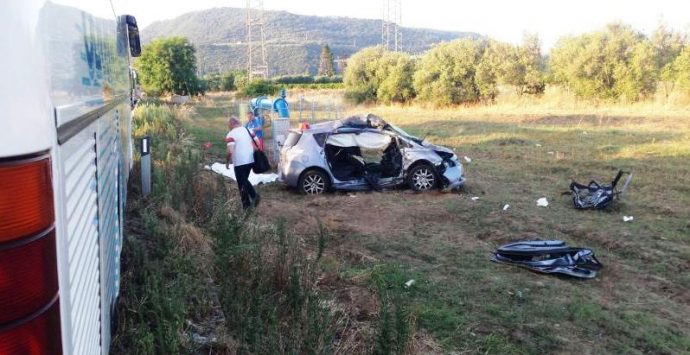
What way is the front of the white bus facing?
away from the camera

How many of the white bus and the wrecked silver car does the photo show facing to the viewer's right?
1

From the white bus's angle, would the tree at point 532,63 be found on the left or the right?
on its right

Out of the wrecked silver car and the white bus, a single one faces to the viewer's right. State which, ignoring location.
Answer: the wrecked silver car

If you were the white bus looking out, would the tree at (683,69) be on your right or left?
on your right

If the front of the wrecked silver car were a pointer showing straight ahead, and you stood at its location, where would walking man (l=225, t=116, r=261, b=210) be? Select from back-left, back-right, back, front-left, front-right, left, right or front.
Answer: back-right

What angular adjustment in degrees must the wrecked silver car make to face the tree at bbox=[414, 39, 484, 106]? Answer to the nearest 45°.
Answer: approximately 90° to its left

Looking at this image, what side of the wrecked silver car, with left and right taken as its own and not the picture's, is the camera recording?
right

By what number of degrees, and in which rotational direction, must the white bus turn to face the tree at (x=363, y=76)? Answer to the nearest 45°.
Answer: approximately 45° to its right

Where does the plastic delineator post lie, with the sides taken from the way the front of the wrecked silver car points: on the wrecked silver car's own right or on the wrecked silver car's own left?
on the wrecked silver car's own right

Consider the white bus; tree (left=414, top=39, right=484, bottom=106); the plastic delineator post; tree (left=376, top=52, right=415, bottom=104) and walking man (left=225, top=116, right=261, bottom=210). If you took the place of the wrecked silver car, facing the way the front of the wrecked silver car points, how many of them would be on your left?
2

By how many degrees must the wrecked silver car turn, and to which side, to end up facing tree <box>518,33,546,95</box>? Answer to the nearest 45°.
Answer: approximately 45° to its left

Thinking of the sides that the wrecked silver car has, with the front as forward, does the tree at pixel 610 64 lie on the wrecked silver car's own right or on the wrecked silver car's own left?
on the wrecked silver car's own left

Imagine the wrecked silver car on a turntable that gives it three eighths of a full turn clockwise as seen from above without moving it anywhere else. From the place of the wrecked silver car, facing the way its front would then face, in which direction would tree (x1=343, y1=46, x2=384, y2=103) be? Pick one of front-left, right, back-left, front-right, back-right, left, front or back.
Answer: back-right

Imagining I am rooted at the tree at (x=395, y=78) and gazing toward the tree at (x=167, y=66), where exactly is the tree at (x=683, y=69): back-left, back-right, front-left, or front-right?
back-left

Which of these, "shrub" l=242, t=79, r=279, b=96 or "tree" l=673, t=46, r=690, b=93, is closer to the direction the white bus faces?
the shrub
